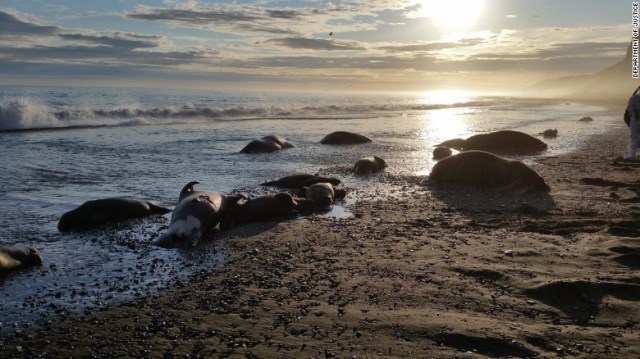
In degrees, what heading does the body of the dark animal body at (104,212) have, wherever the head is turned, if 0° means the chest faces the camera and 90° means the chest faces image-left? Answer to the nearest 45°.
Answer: approximately 90°

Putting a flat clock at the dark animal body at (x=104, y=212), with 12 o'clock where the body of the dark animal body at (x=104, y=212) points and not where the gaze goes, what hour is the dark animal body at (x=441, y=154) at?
the dark animal body at (x=441, y=154) is roughly at 5 o'clock from the dark animal body at (x=104, y=212).

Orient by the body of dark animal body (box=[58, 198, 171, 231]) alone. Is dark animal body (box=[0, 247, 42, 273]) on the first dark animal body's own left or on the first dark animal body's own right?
on the first dark animal body's own left

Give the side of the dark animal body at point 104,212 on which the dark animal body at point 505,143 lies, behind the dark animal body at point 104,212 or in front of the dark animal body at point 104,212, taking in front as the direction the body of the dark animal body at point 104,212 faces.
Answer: behind

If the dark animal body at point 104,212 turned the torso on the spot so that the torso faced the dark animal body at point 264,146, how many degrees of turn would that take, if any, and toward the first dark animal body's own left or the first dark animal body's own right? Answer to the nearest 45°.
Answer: approximately 135° to the first dark animal body's own right

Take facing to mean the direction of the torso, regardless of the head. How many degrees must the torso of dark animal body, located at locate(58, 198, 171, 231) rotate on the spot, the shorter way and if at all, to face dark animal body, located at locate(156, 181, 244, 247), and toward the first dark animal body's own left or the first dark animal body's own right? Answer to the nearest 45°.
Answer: approximately 135° to the first dark animal body's own left

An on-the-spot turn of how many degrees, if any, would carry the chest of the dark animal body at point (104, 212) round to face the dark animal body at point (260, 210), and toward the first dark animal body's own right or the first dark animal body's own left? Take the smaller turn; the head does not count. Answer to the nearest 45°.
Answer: approximately 180°

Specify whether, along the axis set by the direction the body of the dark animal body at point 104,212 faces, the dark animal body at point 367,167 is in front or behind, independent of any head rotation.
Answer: behind

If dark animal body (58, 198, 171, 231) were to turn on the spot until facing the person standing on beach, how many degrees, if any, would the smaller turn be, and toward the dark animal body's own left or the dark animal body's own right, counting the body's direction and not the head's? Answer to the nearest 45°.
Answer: approximately 180°

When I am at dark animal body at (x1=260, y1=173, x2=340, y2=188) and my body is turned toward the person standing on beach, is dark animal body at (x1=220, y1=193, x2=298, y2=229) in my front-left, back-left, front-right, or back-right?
back-right
